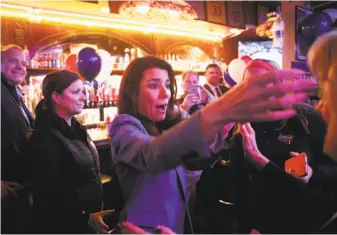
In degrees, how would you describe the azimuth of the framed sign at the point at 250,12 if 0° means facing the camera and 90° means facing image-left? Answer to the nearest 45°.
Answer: approximately 0°

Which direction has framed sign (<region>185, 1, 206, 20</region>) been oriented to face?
toward the camera

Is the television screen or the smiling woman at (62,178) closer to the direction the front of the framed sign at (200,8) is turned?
the smiling woman

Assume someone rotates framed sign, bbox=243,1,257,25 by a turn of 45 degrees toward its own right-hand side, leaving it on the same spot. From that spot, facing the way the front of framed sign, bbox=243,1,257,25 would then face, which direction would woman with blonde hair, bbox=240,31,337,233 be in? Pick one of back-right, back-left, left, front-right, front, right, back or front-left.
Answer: front-left

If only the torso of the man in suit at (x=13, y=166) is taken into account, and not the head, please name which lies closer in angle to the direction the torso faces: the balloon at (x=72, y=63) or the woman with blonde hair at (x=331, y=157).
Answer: the woman with blonde hair

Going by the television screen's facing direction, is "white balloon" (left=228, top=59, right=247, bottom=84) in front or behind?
in front

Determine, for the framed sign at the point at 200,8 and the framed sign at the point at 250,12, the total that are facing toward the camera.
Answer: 2

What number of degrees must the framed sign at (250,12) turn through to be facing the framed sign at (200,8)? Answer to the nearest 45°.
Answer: approximately 45° to its right

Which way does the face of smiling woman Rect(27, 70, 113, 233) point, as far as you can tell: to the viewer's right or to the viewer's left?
to the viewer's right

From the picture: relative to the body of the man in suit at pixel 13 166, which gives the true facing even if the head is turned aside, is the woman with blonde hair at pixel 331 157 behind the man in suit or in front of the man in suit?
in front

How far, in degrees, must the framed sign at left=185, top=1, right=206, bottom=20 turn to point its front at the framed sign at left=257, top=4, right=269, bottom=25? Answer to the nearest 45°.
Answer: approximately 135° to its left

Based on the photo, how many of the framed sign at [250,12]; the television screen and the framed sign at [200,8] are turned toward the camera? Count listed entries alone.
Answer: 3

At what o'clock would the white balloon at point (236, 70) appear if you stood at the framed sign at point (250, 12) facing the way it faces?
The white balloon is roughly at 12 o'clock from the framed sign.

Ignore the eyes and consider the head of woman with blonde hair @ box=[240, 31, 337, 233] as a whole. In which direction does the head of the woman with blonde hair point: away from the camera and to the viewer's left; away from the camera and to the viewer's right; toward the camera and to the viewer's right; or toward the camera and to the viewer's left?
away from the camera and to the viewer's left
